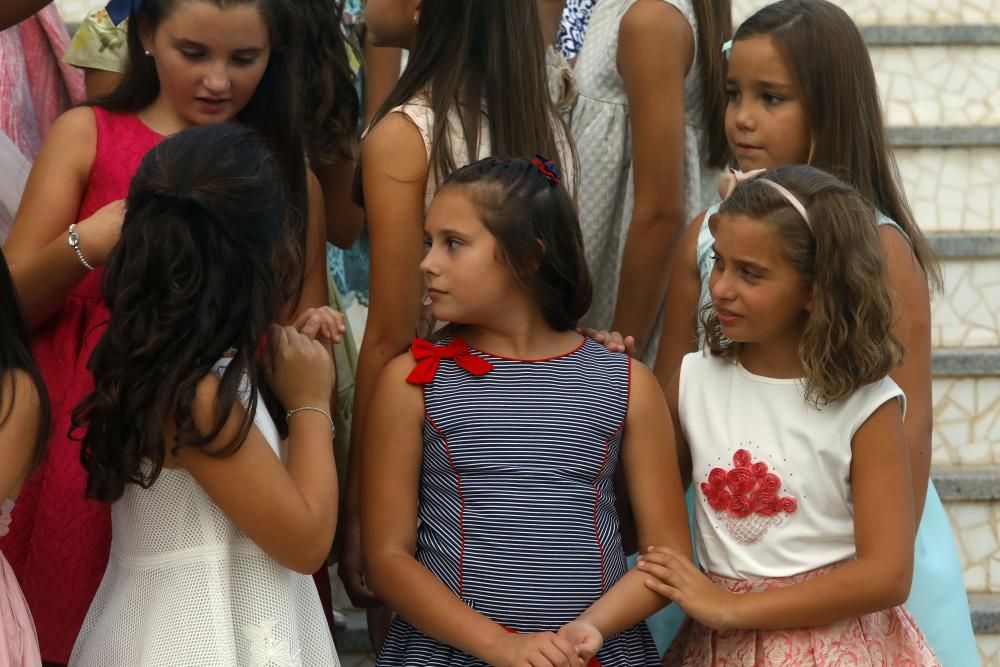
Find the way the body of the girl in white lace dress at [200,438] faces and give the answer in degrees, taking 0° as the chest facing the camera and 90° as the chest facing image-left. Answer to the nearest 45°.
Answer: approximately 225°

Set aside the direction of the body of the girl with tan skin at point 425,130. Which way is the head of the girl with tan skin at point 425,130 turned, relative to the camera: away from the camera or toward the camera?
away from the camera

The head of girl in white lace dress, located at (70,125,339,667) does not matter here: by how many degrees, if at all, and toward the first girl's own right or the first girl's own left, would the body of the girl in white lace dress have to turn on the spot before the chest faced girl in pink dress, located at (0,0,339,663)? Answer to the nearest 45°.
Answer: approximately 45° to the first girl's own left

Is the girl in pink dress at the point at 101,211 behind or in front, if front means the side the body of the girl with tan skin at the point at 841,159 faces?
in front

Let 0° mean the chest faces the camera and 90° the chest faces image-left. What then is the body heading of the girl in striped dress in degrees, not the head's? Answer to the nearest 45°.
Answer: approximately 0°

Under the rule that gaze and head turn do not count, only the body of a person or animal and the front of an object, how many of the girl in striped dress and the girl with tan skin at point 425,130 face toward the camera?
1

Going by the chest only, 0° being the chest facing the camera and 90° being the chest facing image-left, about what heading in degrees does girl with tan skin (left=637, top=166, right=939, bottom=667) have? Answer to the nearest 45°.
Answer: approximately 45°

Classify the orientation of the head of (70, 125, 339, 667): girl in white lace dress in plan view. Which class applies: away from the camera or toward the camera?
away from the camera

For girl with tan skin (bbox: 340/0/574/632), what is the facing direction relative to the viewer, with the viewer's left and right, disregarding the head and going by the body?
facing away from the viewer and to the left of the viewer
